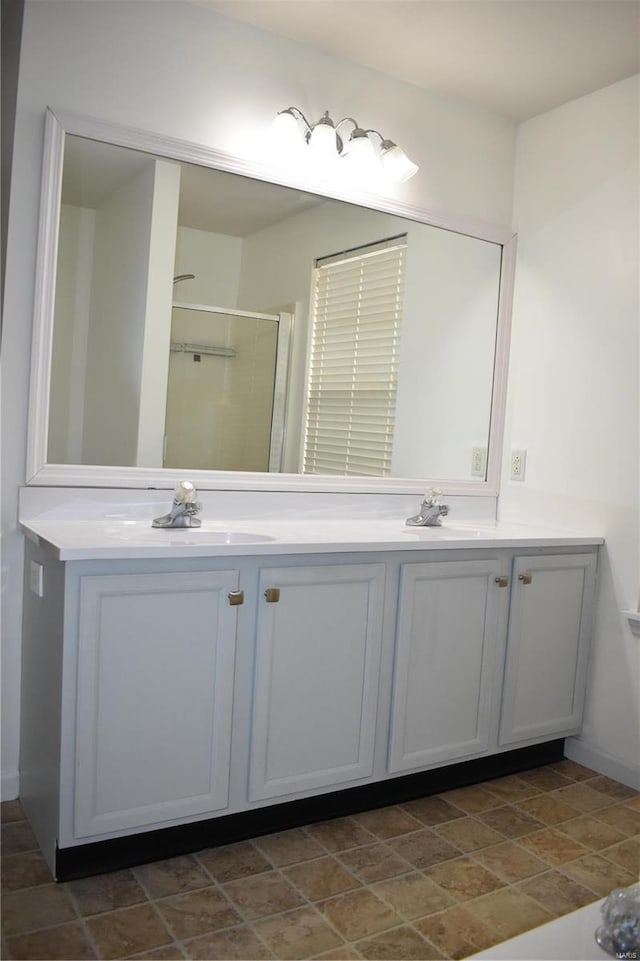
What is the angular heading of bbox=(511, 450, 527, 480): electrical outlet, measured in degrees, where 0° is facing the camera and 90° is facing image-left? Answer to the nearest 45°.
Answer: approximately 45°

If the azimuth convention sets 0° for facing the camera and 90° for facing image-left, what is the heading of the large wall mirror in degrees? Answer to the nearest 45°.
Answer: approximately 315°

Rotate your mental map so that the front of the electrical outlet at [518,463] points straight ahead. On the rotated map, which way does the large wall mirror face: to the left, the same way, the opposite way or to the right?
to the left

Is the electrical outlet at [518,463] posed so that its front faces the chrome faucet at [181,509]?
yes

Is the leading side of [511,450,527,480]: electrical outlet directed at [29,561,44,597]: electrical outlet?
yes

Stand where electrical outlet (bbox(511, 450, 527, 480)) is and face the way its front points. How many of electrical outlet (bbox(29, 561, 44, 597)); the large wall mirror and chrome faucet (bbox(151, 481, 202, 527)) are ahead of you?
3

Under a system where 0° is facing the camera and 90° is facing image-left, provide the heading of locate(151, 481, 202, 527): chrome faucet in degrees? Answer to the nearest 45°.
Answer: approximately 315°

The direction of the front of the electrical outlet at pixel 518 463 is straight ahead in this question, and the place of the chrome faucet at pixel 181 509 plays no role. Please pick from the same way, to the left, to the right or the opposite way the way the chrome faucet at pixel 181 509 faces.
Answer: to the left
